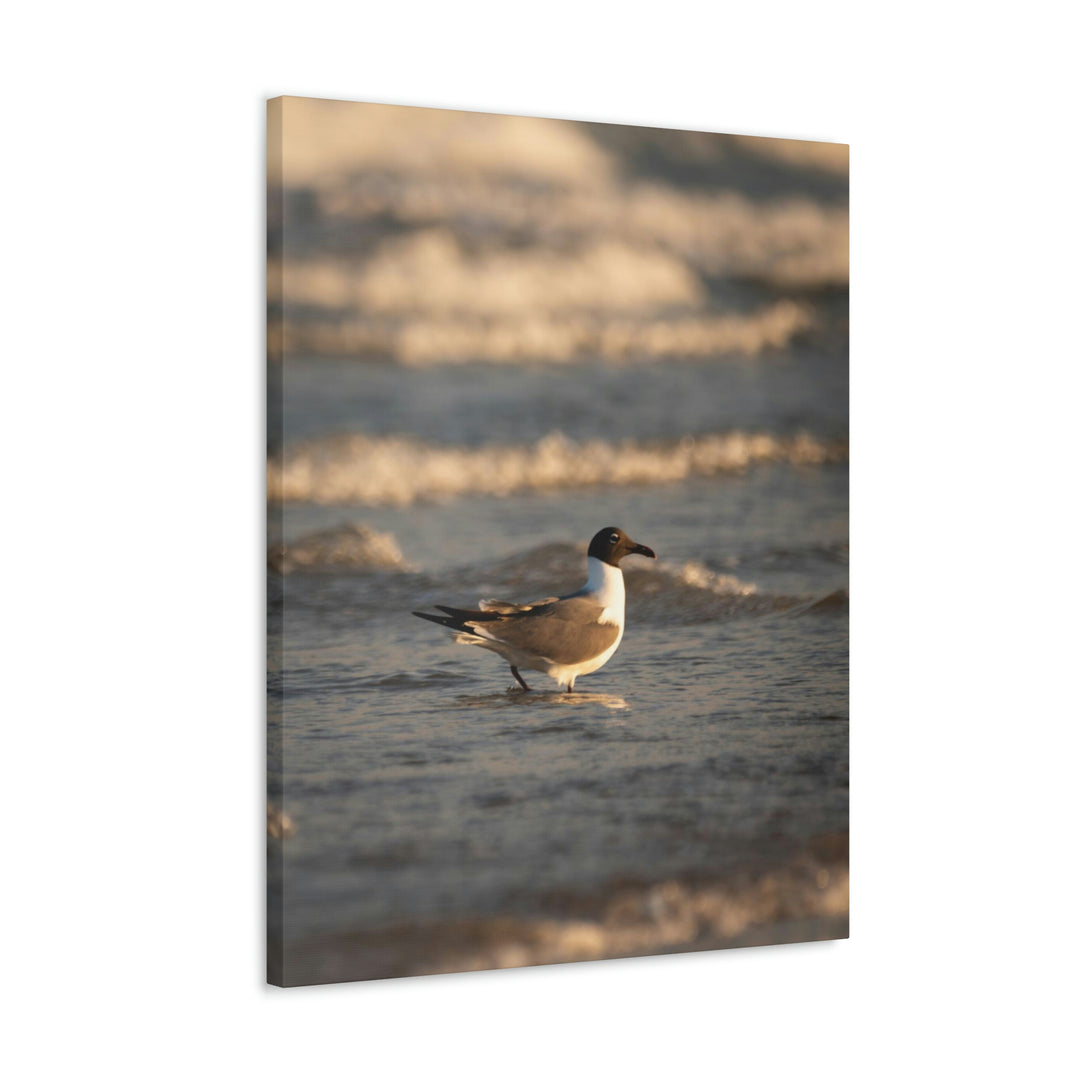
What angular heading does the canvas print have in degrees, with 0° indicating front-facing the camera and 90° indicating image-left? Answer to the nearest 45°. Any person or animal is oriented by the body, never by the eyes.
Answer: approximately 315°
